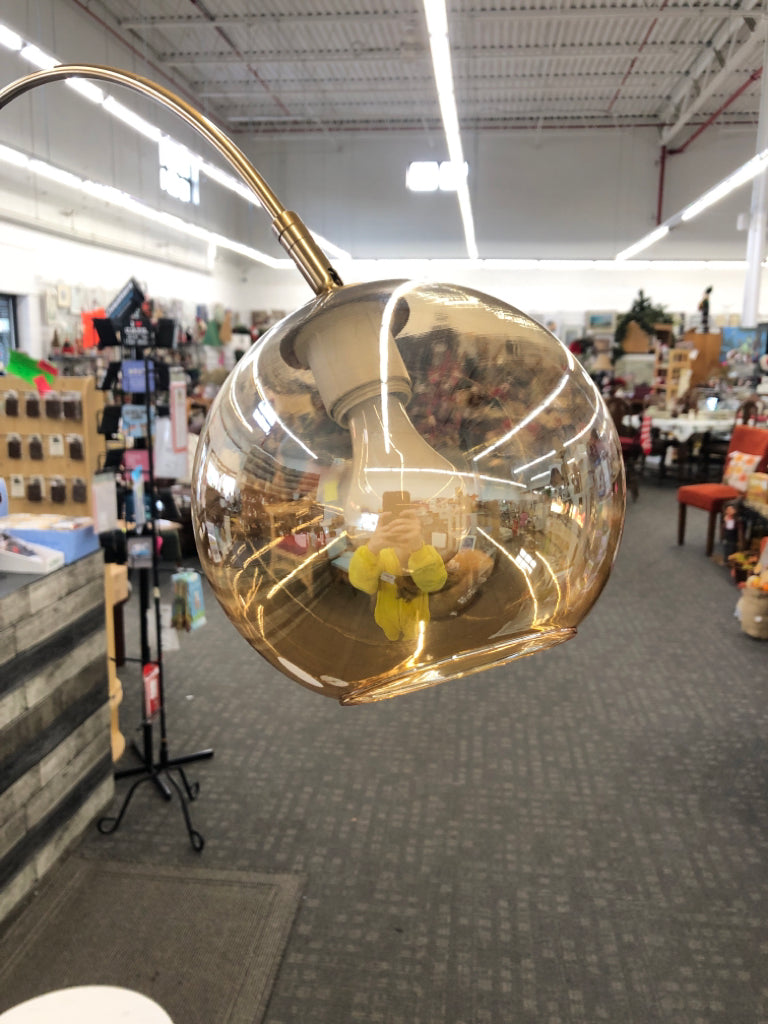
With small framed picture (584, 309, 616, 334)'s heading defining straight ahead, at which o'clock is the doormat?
The doormat is roughly at 12 o'clock from the small framed picture.

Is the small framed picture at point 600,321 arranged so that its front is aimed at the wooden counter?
yes

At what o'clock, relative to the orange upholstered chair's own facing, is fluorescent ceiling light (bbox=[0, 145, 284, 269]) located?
The fluorescent ceiling light is roughly at 1 o'clock from the orange upholstered chair.

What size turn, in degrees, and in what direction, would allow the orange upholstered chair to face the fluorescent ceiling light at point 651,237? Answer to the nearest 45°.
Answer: approximately 135° to its right

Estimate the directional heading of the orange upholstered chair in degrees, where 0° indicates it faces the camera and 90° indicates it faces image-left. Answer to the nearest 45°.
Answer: approximately 45°

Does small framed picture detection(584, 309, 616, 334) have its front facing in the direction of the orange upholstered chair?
yes

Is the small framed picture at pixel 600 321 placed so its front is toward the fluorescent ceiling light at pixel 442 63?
yes

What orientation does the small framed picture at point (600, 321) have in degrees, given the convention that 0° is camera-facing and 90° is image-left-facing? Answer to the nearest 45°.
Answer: approximately 0°
